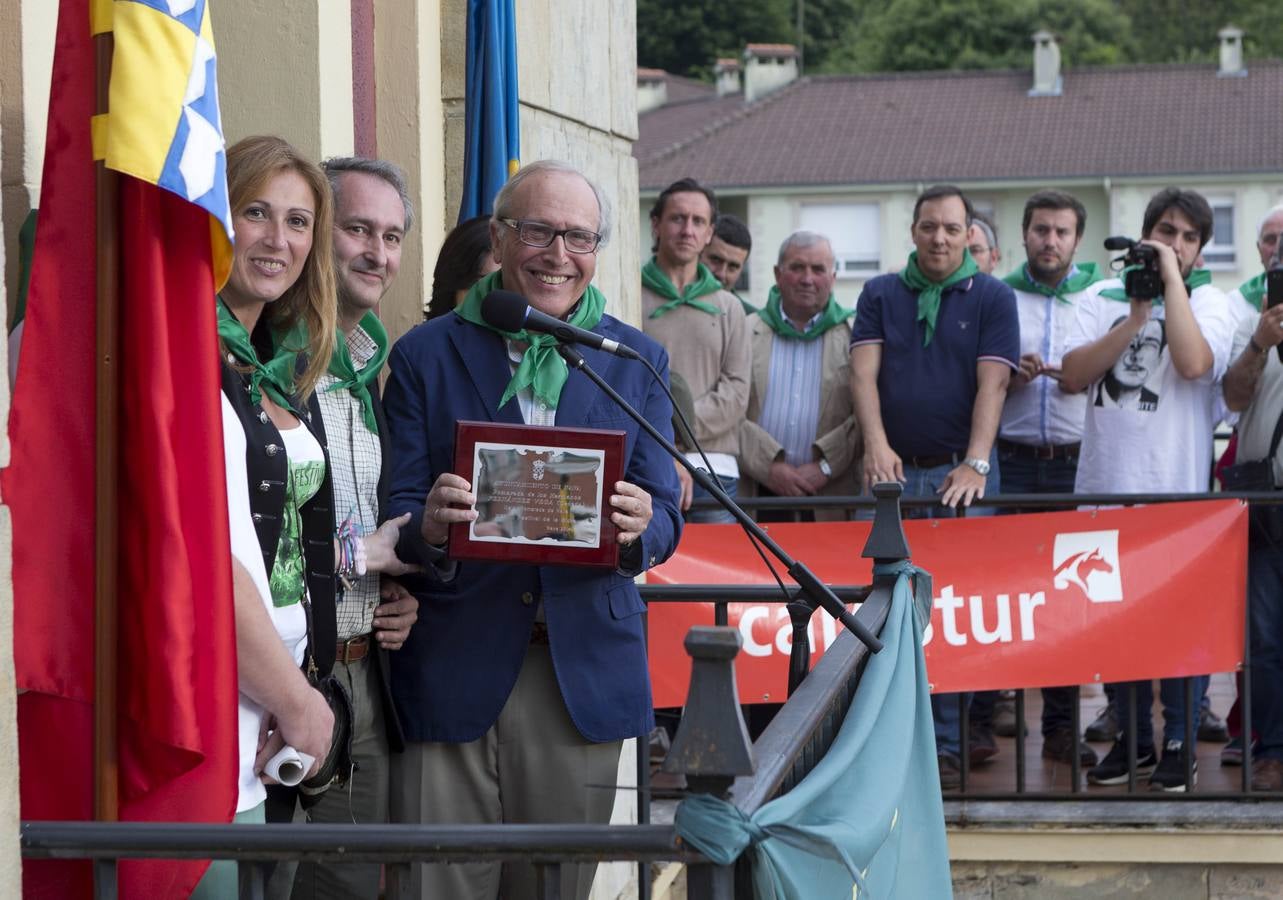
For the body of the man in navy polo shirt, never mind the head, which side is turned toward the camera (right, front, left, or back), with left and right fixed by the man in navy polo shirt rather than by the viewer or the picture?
front

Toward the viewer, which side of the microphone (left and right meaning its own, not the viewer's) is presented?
left

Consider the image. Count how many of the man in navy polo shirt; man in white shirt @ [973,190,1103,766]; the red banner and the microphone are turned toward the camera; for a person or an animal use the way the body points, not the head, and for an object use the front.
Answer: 3

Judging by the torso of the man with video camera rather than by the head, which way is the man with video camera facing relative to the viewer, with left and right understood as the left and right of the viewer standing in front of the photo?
facing the viewer and to the left of the viewer

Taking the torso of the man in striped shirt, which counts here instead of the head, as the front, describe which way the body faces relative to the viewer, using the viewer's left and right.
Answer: facing the viewer

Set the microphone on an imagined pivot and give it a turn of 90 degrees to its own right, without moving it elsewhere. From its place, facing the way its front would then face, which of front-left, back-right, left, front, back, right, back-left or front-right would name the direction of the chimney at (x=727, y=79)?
front

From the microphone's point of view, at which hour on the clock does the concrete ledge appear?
The concrete ledge is roughly at 4 o'clock from the microphone.

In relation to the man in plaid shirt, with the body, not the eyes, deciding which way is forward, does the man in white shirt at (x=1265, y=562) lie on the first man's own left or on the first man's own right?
on the first man's own left
